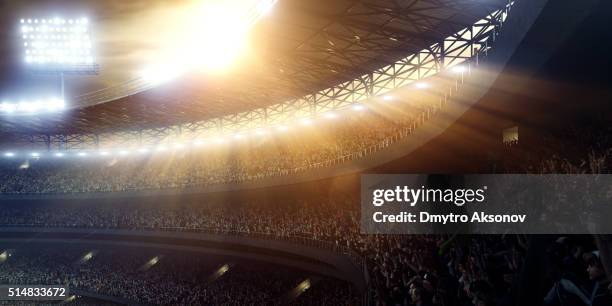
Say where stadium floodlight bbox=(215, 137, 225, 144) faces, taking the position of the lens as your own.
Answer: facing the viewer
